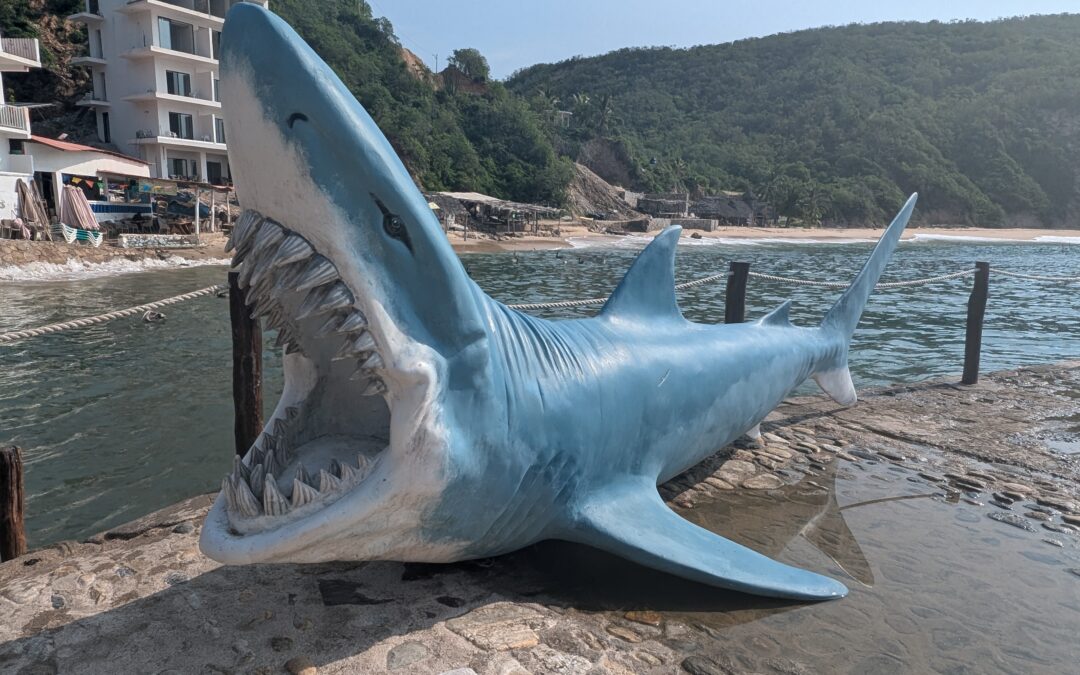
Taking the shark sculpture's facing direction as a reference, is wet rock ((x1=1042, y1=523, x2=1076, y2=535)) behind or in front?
behind

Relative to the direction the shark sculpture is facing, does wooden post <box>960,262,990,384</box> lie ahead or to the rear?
to the rear

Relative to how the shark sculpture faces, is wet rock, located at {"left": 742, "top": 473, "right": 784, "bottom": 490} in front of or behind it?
behind

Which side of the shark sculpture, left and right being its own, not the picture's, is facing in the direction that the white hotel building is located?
right

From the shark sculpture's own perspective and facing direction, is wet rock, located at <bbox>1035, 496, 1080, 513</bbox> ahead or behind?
behind

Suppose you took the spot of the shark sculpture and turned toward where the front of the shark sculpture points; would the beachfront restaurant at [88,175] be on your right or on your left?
on your right

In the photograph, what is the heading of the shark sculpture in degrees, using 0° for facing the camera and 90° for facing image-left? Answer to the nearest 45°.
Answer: approximately 45°

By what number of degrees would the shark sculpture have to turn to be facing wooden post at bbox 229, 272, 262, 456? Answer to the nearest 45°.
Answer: approximately 90° to its right

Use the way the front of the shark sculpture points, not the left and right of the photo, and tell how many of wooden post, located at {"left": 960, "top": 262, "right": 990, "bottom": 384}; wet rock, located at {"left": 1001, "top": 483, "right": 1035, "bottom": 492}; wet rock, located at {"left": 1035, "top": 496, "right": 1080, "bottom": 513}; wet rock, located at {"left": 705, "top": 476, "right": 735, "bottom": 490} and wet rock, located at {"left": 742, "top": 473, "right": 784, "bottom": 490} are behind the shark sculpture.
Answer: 5

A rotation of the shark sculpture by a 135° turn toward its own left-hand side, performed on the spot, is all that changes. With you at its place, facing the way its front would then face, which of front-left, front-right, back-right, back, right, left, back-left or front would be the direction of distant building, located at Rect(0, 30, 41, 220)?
back-left

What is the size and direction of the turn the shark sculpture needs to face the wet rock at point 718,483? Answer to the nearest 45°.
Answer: approximately 180°
